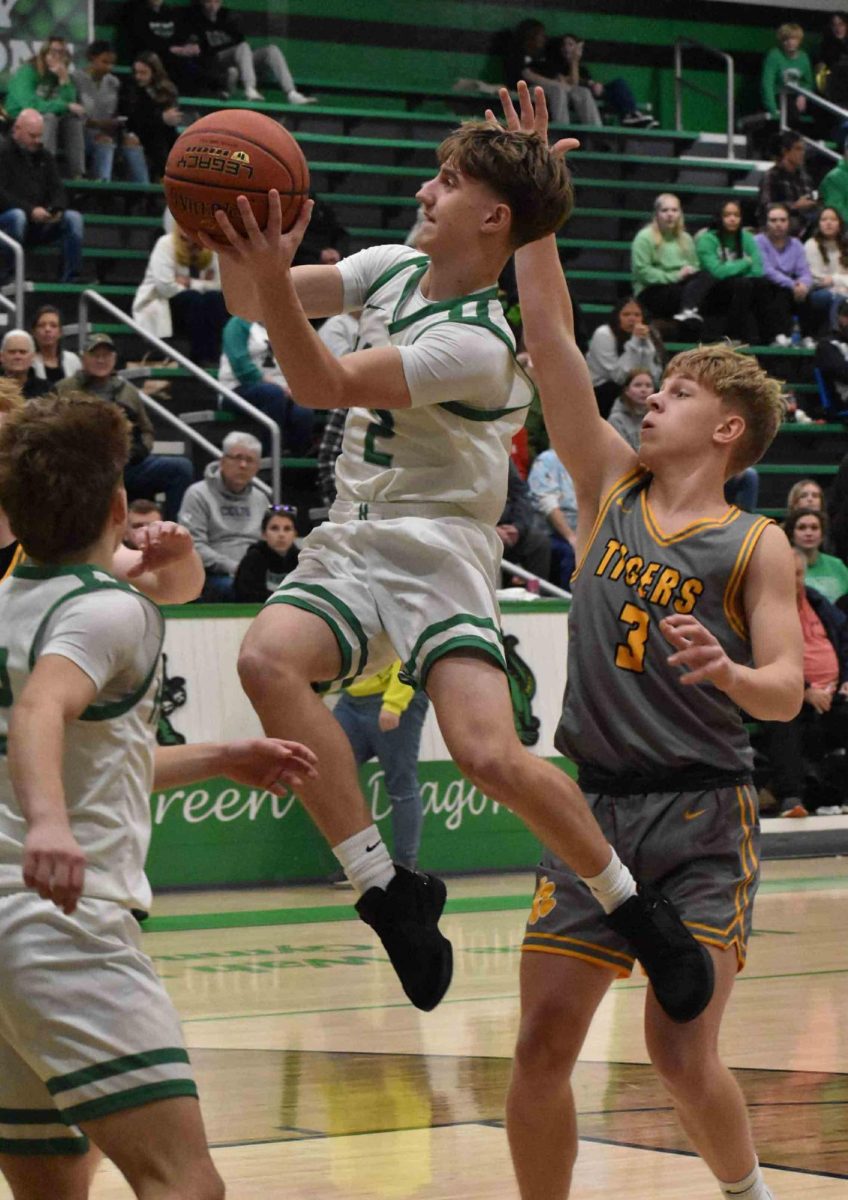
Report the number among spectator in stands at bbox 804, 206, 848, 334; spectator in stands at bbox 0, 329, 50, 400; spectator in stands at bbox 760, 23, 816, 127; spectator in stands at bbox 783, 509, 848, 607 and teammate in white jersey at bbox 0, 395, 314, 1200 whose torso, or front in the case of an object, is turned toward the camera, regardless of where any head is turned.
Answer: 4

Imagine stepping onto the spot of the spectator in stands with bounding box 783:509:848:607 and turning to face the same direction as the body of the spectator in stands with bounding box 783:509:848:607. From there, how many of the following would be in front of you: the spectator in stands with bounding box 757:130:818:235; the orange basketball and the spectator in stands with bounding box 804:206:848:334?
1

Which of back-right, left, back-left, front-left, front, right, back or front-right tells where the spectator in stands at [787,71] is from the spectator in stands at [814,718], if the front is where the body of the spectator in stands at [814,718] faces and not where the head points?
back

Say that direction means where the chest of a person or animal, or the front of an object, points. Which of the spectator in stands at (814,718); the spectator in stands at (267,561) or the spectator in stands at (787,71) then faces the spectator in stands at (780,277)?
the spectator in stands at (787,71)

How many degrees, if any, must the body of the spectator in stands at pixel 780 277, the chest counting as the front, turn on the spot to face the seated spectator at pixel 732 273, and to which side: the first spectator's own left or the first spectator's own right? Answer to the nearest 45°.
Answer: approximately 45° to the first spectator's own right

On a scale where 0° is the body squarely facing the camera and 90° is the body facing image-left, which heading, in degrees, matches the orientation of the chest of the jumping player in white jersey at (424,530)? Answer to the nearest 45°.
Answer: approximately 45°

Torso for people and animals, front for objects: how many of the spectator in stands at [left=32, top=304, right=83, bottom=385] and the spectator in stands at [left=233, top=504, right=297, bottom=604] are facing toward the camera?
2

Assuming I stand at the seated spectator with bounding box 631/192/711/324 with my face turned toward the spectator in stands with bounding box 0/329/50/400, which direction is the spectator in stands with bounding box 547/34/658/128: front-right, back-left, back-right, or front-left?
back-right

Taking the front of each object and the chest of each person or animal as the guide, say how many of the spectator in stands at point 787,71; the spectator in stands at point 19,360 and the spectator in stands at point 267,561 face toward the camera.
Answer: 3

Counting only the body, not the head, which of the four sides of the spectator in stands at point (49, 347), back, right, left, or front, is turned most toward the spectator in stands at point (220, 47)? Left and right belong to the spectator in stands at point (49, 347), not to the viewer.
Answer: back

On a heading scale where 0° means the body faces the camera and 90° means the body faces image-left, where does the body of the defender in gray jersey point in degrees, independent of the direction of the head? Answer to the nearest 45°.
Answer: approximately 45°

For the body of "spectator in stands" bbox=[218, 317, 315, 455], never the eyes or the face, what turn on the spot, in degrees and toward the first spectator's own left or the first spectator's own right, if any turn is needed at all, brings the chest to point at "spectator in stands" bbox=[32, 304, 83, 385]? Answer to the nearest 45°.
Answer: approximately 90° to the first spectator's own right

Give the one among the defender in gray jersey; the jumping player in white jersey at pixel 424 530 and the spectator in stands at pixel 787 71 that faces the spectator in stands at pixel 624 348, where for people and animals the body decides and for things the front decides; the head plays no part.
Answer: the spectator in stands at pixel 787 71
